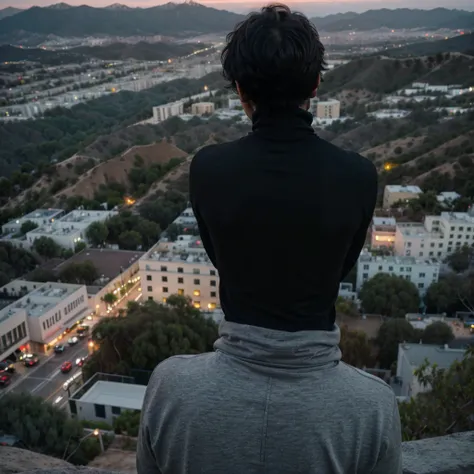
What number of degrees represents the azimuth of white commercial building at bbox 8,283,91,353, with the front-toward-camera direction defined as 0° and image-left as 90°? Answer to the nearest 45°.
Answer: approximately 315°

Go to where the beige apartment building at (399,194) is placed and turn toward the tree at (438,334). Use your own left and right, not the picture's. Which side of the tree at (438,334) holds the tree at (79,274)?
right

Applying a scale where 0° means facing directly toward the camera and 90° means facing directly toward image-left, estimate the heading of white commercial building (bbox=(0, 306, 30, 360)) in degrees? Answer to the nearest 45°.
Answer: approximately 315°

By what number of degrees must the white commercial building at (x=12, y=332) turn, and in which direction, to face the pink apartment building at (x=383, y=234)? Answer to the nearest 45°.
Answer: approximately 45° to its left

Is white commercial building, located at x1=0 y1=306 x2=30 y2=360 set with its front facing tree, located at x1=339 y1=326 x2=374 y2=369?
yes

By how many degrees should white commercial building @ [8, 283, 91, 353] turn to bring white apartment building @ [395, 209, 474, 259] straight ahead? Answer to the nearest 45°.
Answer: approximately 45° to its left

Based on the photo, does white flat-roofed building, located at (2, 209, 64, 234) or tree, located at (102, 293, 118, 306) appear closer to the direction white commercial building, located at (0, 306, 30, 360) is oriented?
the tree

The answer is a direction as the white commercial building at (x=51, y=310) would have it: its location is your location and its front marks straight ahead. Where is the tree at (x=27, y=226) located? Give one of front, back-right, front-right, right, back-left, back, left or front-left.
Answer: back-left

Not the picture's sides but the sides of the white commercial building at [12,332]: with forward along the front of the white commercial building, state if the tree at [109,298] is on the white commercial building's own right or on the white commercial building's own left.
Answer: on the white commercial building's own left
